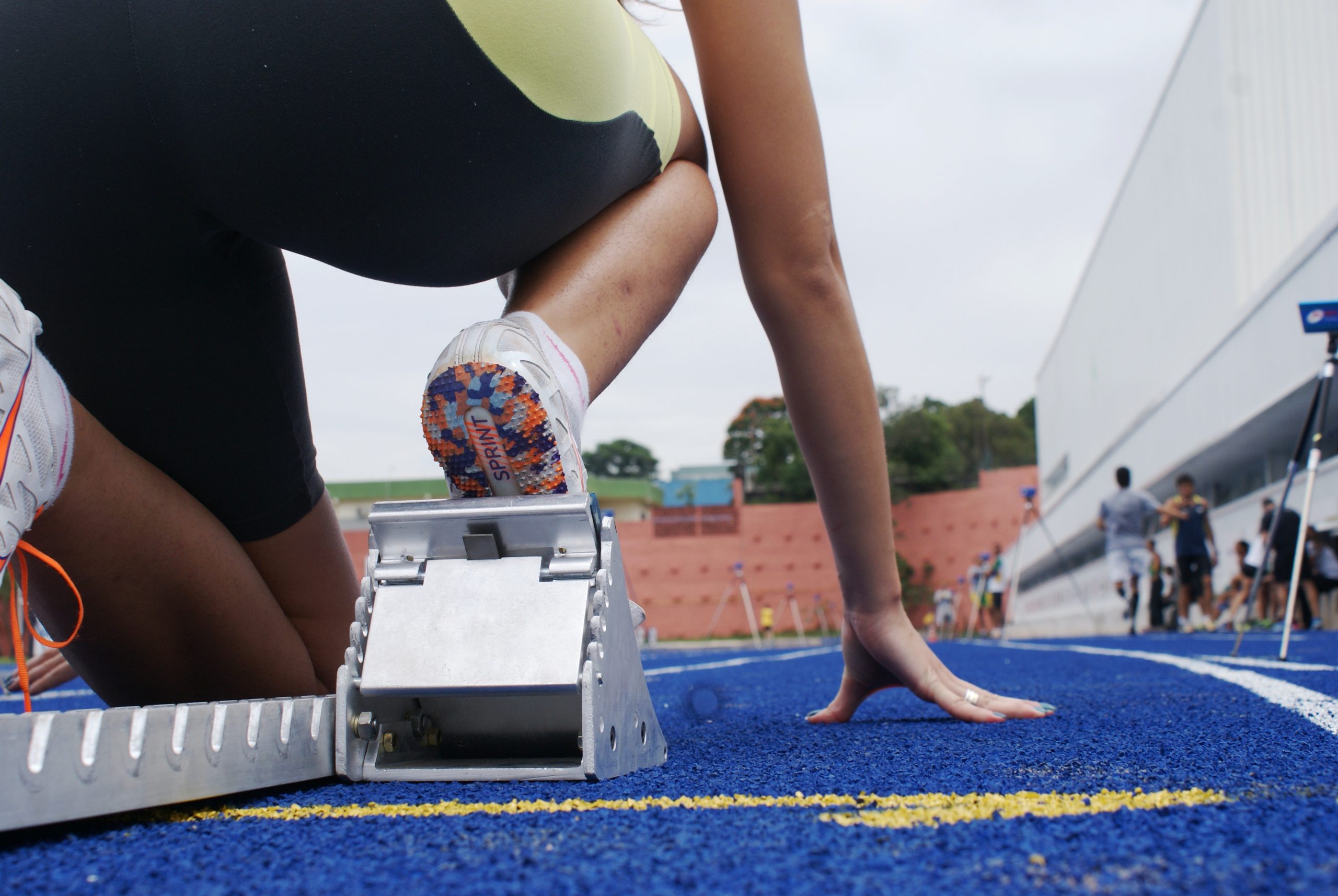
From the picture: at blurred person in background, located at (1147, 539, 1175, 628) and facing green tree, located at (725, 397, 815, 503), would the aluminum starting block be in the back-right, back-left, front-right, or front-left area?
back-left

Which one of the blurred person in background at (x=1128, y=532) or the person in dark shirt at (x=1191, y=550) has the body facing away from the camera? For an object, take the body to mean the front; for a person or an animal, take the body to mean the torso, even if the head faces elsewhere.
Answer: the blurred person in background

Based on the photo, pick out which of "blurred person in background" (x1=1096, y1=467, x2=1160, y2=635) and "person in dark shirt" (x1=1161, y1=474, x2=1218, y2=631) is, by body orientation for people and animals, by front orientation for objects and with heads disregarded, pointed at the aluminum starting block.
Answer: the person in dark shirt

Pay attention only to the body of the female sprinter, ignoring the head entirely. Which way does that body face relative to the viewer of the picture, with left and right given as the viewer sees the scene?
facing away from the viewer and to the right of the viewer

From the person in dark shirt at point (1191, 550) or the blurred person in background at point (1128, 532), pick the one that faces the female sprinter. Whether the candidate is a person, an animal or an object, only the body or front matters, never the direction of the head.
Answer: the person in dark shirt

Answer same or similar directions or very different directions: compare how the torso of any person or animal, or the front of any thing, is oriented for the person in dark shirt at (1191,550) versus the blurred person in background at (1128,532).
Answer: very different directions

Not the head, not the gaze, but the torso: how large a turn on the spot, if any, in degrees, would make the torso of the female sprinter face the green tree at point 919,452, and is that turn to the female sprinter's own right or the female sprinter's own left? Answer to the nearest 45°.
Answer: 0° — they already face it

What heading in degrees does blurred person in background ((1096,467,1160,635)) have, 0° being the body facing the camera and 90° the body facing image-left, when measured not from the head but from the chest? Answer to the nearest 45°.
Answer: approximately 180°

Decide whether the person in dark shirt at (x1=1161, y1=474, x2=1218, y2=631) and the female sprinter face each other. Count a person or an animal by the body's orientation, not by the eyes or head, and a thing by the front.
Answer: yes

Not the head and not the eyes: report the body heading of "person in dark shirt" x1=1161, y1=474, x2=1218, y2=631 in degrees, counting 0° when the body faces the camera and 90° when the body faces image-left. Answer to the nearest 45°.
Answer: approximately 0°
